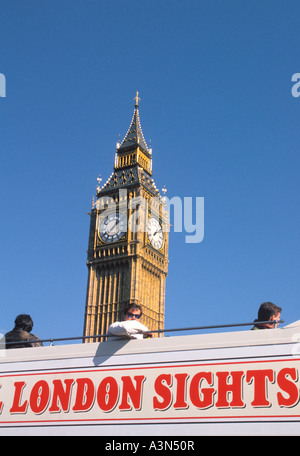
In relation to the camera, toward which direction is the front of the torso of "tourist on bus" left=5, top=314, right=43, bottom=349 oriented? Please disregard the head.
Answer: away from the camera

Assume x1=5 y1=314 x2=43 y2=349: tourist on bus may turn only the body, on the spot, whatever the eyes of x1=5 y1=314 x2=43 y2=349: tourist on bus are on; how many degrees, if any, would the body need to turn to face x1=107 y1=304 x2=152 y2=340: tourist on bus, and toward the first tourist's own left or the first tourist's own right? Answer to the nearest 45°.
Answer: approximately 135° to the first tourist's own right

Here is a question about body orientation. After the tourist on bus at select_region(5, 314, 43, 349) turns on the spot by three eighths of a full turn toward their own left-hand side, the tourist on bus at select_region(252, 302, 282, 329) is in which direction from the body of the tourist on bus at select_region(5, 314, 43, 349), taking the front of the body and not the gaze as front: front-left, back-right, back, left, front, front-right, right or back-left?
left

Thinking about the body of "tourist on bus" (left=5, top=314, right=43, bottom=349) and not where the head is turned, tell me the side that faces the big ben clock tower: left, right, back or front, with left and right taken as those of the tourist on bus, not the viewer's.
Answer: front
